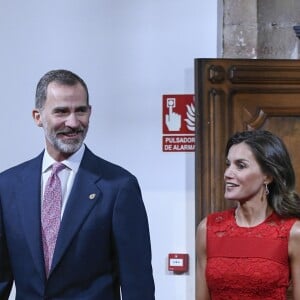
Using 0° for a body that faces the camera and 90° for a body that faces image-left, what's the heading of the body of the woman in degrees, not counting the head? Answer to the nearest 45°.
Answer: approximately 0°

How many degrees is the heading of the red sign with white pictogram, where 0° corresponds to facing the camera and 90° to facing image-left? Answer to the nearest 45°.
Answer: approximately 0°

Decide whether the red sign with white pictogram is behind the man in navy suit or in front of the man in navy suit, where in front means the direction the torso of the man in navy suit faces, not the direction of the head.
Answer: behind

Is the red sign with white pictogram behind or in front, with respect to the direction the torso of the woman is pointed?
behind

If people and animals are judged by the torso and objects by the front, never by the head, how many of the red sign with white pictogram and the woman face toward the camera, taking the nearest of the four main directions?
2
